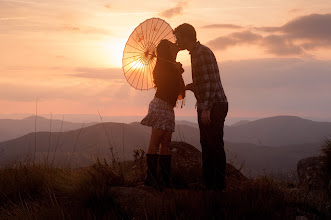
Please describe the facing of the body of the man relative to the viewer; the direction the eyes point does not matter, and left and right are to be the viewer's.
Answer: facing to the left of the viewer

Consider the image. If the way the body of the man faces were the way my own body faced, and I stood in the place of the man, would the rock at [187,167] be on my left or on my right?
on my right

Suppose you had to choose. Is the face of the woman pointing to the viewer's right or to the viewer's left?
to the viewer's right
